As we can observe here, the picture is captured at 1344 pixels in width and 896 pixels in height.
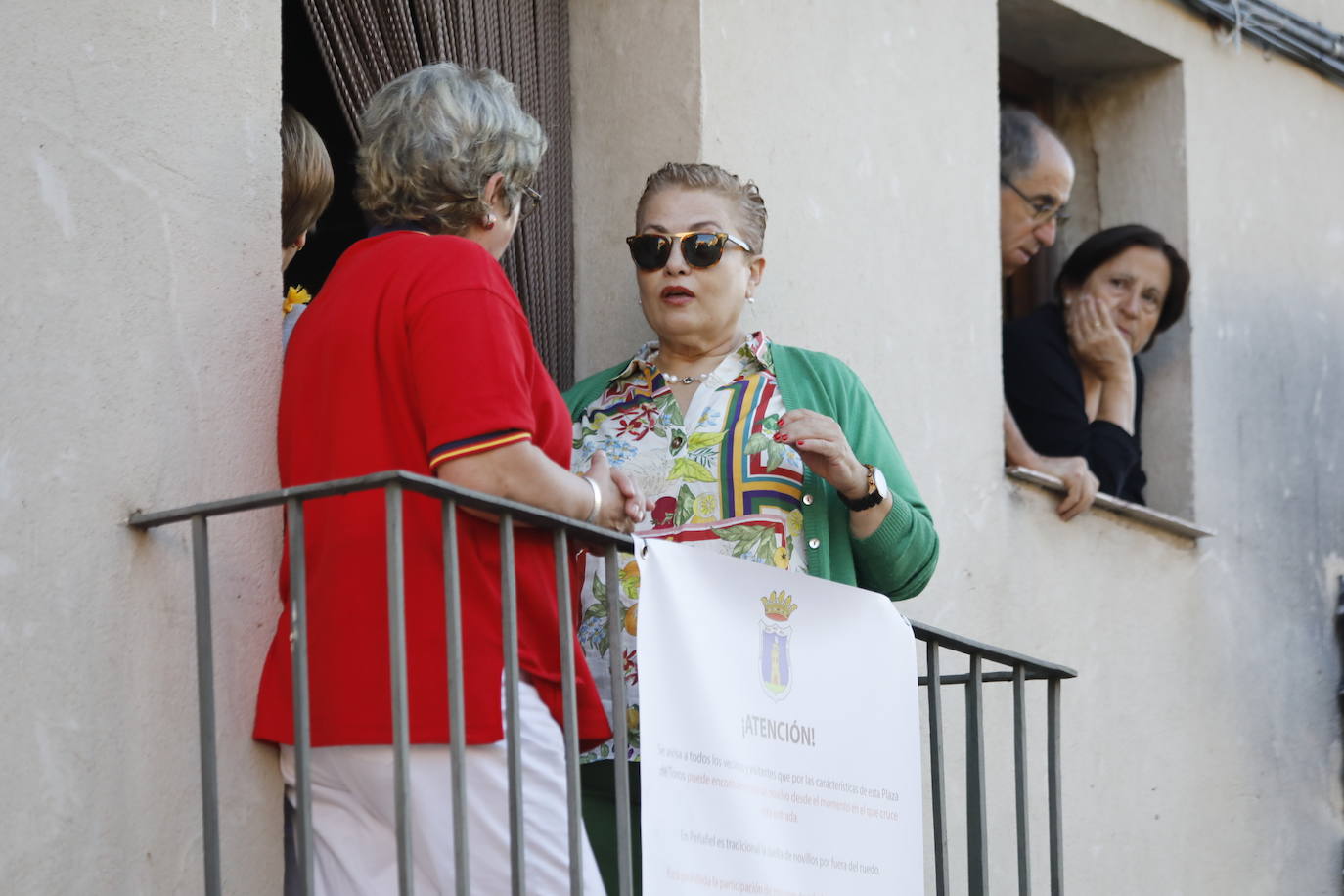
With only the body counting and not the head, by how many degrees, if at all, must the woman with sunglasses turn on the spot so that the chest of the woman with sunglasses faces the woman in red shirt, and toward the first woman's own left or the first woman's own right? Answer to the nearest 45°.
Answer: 0° — they already face them

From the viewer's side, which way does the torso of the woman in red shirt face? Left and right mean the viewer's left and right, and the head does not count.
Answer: facing away from the viewer and to the right of the viewer

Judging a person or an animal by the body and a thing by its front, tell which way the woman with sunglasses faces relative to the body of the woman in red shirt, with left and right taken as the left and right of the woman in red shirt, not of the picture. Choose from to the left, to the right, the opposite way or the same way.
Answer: the opposite way

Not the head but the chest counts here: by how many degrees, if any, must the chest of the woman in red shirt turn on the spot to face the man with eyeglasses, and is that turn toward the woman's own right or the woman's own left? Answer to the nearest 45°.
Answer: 0° — they already face them

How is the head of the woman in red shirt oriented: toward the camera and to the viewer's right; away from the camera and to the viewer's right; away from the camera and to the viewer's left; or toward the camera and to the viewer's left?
away from the camera and to the viewer's right

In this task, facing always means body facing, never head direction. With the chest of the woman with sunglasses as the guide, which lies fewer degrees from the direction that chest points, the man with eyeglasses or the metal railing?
the metal railing
